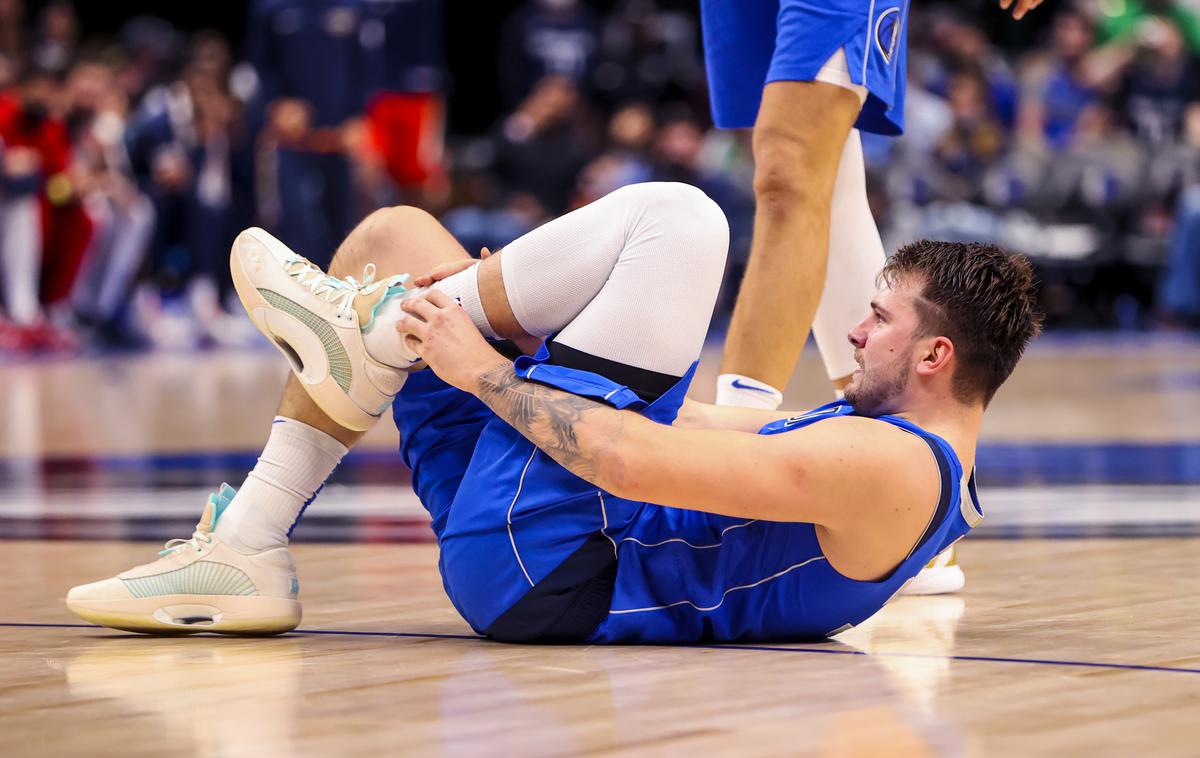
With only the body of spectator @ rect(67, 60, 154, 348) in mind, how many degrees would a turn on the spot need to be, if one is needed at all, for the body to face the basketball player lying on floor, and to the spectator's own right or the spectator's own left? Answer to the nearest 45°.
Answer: approximately 45° to the spectator's own right

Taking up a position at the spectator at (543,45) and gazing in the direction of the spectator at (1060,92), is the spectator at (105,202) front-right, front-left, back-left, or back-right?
back-right

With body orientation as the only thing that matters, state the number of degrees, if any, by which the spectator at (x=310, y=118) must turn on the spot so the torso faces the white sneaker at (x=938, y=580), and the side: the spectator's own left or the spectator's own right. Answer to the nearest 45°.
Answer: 0° — they already face it

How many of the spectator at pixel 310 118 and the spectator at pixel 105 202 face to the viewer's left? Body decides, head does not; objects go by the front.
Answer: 0

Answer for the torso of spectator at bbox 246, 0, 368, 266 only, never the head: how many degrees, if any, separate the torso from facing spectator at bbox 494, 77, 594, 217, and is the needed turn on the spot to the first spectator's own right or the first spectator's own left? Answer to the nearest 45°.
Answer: approximately 90° to the first spectator's own left

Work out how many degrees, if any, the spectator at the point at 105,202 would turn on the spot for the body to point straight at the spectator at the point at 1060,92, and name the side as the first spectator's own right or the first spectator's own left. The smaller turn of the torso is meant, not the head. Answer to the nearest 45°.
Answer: approximately 45° to the first spectator's own left

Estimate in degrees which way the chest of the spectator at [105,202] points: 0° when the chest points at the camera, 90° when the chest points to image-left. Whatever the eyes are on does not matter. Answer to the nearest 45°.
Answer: approximately 315°

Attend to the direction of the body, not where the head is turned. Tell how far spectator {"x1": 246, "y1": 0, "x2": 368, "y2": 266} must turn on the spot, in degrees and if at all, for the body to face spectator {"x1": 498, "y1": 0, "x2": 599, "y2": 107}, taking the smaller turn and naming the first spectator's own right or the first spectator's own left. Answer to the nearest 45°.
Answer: approximately 135° to the first spectator's own left

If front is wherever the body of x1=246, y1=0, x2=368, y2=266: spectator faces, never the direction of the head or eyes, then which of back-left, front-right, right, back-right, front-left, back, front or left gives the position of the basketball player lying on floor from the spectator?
front

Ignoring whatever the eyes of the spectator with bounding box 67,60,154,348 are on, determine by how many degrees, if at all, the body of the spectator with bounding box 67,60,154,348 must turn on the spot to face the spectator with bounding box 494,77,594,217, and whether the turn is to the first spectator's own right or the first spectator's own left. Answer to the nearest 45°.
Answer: approximately 45° to the first spectator's own left

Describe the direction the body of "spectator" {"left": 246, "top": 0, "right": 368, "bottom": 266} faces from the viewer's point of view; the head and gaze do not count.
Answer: toward the camera
